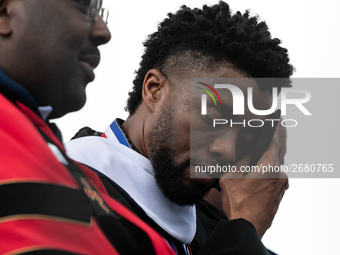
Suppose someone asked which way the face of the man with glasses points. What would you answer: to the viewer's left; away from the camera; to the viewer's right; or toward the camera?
to the viewer's right

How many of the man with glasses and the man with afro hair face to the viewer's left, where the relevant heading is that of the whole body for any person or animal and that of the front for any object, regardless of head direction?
0

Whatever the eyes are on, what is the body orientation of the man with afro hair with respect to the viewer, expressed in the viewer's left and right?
facing the viewer and to the right of the viewer

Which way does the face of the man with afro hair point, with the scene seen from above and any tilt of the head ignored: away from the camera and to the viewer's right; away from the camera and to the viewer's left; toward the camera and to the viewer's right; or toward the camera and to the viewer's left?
toward the camera and to the viewer's right

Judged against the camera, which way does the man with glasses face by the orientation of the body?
to the viewer's right

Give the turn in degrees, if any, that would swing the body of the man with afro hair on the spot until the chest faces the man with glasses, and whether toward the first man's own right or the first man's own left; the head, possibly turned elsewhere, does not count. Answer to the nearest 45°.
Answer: approximately 45° to the first man's own right

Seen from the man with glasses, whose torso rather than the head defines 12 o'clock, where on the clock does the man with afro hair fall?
The man with afro hair is roughly at 10 o'clock from the man with glasses.
